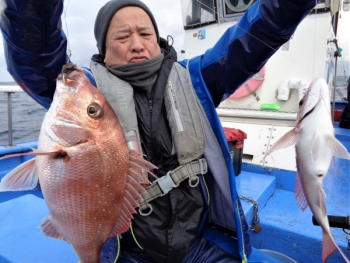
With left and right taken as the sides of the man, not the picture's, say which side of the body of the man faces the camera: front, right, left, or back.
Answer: front
